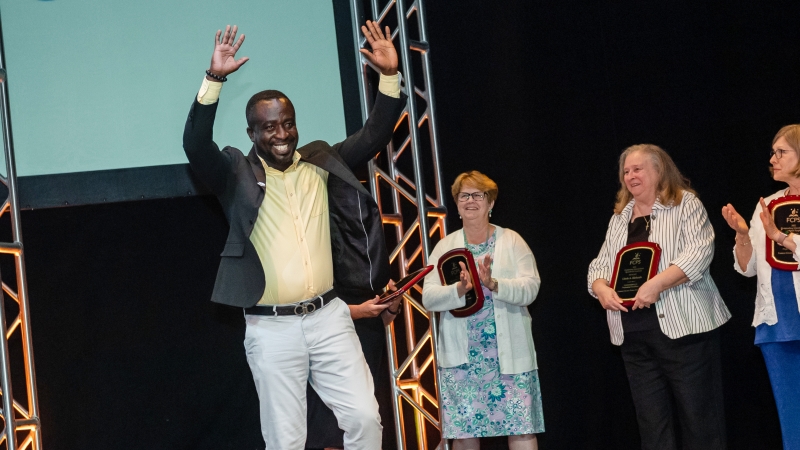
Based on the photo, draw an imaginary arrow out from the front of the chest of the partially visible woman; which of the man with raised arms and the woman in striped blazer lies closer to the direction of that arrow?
the man with raised arms

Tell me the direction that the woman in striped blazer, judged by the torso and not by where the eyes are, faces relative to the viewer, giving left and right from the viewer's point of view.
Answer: facing the viewer and to the left of the viewer

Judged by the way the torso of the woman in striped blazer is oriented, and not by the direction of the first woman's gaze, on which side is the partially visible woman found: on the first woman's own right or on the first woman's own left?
on the first woman's own left

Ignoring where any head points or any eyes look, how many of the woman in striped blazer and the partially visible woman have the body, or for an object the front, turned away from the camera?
0

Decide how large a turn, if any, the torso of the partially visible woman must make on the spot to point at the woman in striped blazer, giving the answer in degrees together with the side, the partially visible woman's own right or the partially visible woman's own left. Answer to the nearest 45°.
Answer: approximately 45° to the partially visible woman's own right

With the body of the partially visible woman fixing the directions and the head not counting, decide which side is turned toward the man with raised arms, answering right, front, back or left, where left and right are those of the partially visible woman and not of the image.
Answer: front

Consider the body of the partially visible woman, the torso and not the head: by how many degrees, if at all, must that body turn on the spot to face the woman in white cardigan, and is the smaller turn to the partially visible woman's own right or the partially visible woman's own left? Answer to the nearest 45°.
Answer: approximately 45° to the partially visible woman's own right

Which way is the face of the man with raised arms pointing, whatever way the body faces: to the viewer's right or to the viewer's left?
to the viewer's right

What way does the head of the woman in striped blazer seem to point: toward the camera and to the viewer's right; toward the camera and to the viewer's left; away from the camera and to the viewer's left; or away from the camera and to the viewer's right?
toward the camera and to the viewer's left

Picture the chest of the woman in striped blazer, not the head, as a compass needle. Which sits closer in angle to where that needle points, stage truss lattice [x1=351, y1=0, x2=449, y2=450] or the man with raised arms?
the man with raised arms

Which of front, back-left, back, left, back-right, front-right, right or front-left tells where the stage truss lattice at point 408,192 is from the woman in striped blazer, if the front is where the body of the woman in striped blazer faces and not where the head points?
front-right

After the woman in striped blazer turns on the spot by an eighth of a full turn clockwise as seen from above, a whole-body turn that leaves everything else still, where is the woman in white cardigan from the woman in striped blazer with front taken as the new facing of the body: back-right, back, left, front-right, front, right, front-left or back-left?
front

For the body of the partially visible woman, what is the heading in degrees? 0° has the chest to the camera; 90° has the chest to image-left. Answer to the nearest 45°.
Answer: approximately 45°
